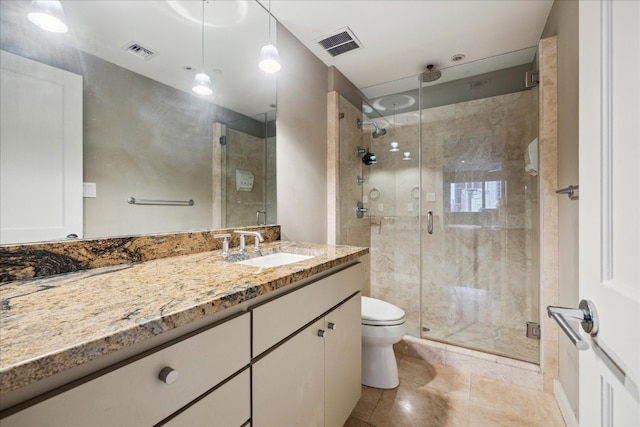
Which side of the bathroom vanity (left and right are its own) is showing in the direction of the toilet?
left

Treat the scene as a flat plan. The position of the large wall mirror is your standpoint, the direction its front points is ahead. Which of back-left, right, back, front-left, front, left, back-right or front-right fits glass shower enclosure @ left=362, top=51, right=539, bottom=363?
front-left

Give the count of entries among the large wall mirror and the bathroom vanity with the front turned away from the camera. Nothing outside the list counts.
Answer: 0

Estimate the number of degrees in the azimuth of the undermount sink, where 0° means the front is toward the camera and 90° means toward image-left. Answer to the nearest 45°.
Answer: approximately 315°

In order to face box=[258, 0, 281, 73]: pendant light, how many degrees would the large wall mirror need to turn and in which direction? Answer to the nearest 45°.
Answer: approximately 45° to its left

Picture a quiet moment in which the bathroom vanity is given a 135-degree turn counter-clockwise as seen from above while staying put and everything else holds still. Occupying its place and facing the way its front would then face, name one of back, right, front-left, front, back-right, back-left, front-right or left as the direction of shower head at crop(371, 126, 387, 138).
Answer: front-right

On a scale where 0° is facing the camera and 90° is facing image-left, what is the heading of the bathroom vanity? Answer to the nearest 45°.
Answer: approximately 315°

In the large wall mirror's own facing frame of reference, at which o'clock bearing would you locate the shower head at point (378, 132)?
The shower head is roughly at 10 o'clock from the large wall mirror.

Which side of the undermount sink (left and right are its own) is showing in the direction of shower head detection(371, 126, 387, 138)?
left
